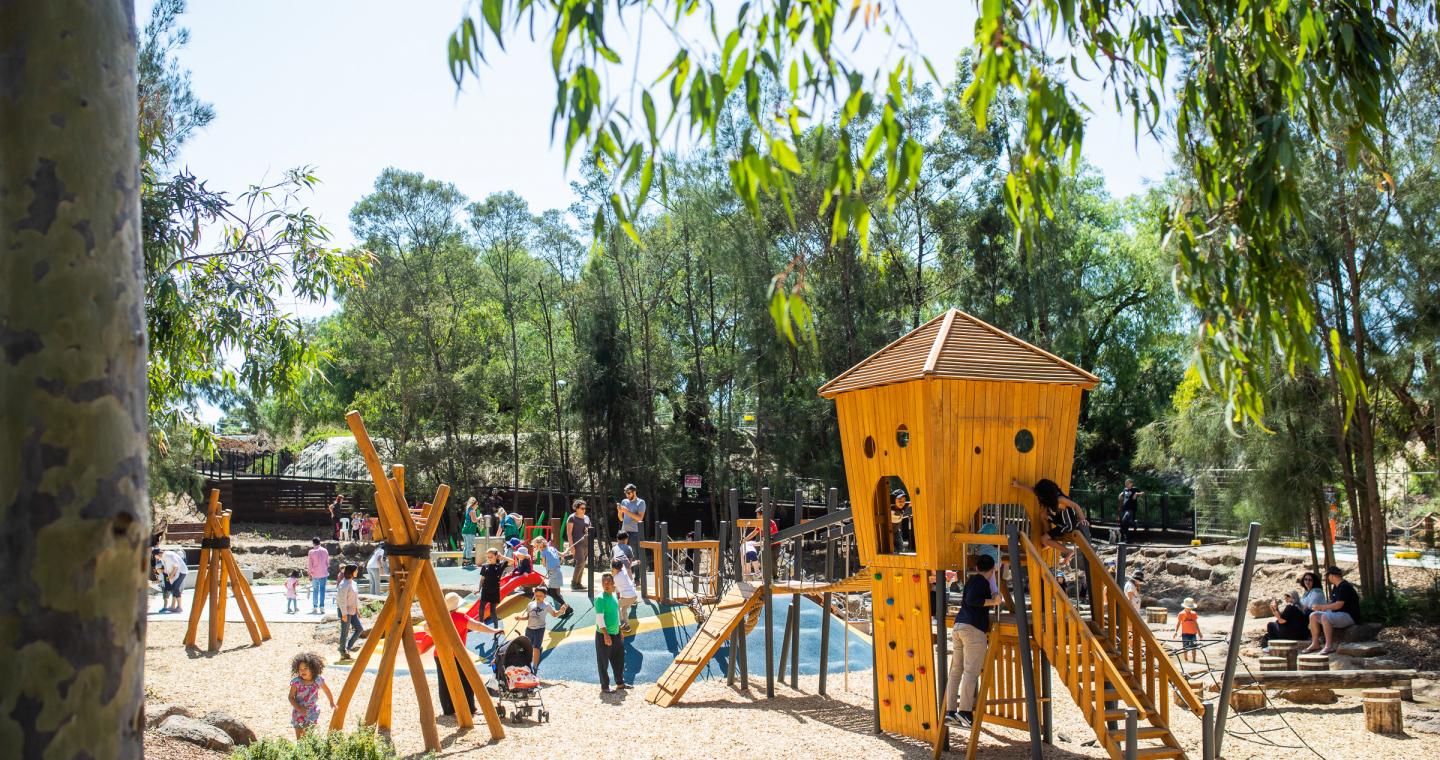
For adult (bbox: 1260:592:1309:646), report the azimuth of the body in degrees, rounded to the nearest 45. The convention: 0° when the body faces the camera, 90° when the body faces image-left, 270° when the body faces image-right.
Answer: approximately 90°

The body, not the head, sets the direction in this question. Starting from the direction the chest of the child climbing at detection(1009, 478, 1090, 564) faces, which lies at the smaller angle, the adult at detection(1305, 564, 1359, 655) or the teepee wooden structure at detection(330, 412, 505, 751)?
the teepee wooden structure

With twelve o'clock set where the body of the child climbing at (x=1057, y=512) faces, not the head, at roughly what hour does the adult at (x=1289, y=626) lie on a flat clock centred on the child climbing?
The adult is roughly at 4 o'clock from the child climbing.

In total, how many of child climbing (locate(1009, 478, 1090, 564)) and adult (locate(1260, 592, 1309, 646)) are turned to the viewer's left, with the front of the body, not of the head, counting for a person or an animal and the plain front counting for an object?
2

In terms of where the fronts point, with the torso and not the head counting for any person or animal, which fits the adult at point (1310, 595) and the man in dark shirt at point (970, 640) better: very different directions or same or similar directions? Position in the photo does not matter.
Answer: very different directions

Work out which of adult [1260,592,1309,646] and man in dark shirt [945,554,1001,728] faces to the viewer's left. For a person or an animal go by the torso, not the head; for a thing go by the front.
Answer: the adult

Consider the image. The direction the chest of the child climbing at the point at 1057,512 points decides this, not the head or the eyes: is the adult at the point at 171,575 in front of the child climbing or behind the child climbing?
in front

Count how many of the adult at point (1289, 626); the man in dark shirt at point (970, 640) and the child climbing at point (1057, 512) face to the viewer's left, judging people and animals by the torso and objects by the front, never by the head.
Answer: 2

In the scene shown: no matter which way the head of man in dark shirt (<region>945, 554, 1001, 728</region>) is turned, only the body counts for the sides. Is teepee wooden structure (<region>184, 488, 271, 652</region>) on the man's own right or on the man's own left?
on the man's own left

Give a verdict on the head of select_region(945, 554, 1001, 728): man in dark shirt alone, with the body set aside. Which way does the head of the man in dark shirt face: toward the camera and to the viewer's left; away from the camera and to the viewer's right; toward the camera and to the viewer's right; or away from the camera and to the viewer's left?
away from the camera and to the viewer's right

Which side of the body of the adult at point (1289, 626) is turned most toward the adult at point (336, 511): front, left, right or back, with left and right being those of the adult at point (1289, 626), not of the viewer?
front

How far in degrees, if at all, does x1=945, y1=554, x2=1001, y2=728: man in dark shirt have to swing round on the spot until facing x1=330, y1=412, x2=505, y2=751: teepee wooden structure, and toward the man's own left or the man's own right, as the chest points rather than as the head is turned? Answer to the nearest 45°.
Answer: approximately 135° to the man's own left

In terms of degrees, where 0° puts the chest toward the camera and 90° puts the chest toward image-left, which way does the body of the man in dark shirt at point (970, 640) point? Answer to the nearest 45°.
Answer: approximately 225°

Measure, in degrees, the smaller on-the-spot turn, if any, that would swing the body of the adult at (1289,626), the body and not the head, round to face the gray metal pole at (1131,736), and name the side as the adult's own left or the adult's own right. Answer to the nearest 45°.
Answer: approximately 90° to the adult's own left

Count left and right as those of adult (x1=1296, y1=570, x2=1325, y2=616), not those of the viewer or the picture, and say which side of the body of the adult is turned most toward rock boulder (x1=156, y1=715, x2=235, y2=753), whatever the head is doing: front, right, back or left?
front

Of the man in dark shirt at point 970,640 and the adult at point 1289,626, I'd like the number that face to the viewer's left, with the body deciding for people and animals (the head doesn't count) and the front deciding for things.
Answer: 1

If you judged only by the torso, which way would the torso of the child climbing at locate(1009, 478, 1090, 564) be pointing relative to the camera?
to the viewer's left
